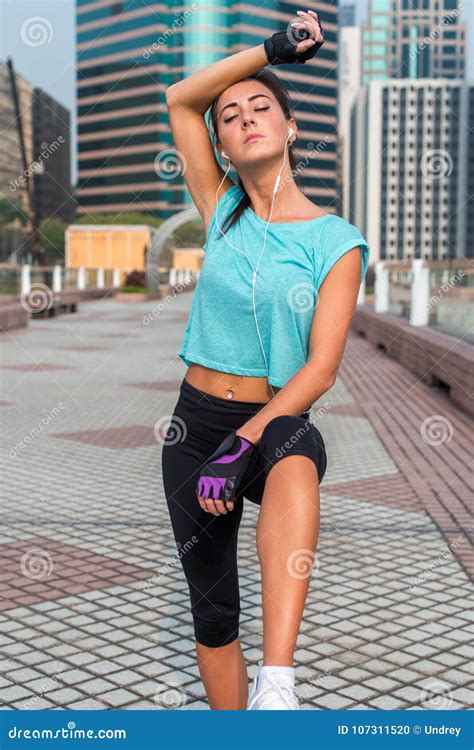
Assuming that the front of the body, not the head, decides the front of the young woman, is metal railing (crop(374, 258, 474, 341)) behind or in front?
behind

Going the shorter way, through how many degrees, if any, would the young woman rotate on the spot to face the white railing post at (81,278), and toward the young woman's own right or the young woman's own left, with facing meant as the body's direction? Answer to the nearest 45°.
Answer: approximately 180°

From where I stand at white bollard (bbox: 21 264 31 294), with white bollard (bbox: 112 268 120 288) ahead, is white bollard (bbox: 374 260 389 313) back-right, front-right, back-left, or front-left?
back-right

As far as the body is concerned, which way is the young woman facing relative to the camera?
toward the camera

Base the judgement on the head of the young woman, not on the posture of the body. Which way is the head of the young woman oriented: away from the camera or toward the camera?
toward the camera

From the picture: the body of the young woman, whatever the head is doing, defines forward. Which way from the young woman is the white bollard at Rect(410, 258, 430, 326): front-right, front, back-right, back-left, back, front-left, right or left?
back

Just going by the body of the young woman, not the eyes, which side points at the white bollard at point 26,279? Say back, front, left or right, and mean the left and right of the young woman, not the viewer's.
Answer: back

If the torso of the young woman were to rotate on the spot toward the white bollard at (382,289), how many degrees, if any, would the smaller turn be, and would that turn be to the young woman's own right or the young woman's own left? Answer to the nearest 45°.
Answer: approximately 180°

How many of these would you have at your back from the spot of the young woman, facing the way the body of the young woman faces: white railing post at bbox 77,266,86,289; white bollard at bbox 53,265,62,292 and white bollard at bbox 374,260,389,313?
3

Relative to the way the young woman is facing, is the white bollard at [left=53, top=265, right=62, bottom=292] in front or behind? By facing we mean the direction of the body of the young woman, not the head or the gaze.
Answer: behind

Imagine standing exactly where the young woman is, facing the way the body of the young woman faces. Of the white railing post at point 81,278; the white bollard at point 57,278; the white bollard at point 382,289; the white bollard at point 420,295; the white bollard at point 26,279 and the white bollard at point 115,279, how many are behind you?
6
